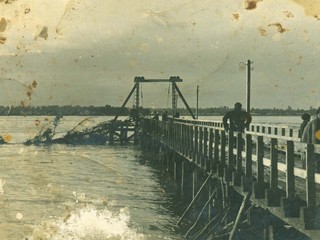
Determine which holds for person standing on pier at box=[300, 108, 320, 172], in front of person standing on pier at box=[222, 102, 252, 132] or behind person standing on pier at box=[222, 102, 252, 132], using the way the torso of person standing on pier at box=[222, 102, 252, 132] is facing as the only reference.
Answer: in front

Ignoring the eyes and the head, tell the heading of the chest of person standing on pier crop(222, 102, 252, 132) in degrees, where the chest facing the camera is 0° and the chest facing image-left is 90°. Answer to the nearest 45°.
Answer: approximately 180°
